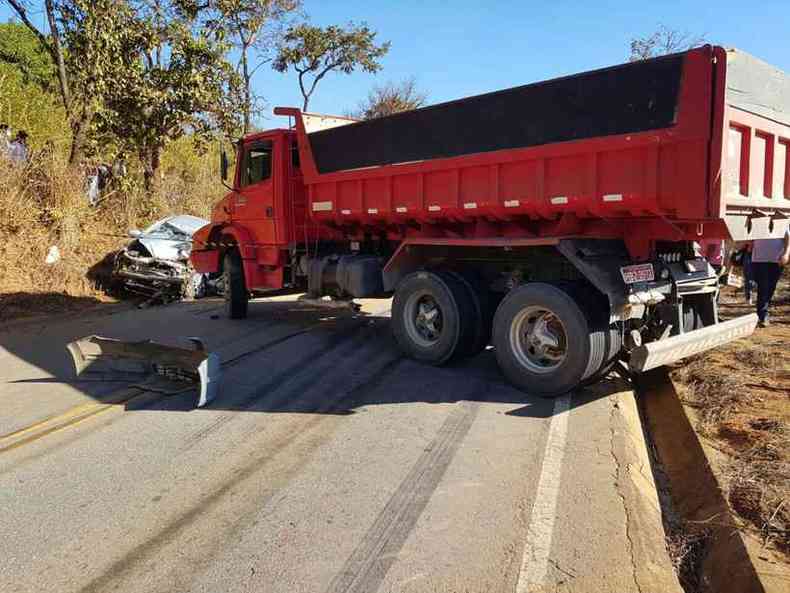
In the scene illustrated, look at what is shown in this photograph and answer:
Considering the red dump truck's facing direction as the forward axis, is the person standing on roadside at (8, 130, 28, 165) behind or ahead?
ahead

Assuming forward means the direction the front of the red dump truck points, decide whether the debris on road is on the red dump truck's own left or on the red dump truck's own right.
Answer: on the red dump truck's own left

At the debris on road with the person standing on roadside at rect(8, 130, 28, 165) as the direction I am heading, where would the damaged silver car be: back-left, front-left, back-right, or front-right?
front-right

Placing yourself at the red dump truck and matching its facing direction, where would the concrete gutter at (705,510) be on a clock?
The concrete gutter is roughly at 7 o'clock from the red dump truck.

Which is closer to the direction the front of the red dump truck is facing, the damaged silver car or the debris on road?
the damaged silver car

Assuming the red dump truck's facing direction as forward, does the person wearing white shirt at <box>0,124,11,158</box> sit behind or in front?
in front

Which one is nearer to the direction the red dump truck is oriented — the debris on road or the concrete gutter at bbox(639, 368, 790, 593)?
the debris on road

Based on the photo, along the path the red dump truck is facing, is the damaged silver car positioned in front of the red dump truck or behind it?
in front

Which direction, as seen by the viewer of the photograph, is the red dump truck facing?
facing away from the viewer and to the left of the viewer
